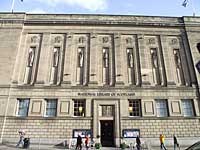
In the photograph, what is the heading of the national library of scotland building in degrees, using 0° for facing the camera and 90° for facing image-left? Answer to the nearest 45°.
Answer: approximately 0°

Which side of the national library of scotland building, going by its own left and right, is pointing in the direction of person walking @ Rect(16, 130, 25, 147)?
right
